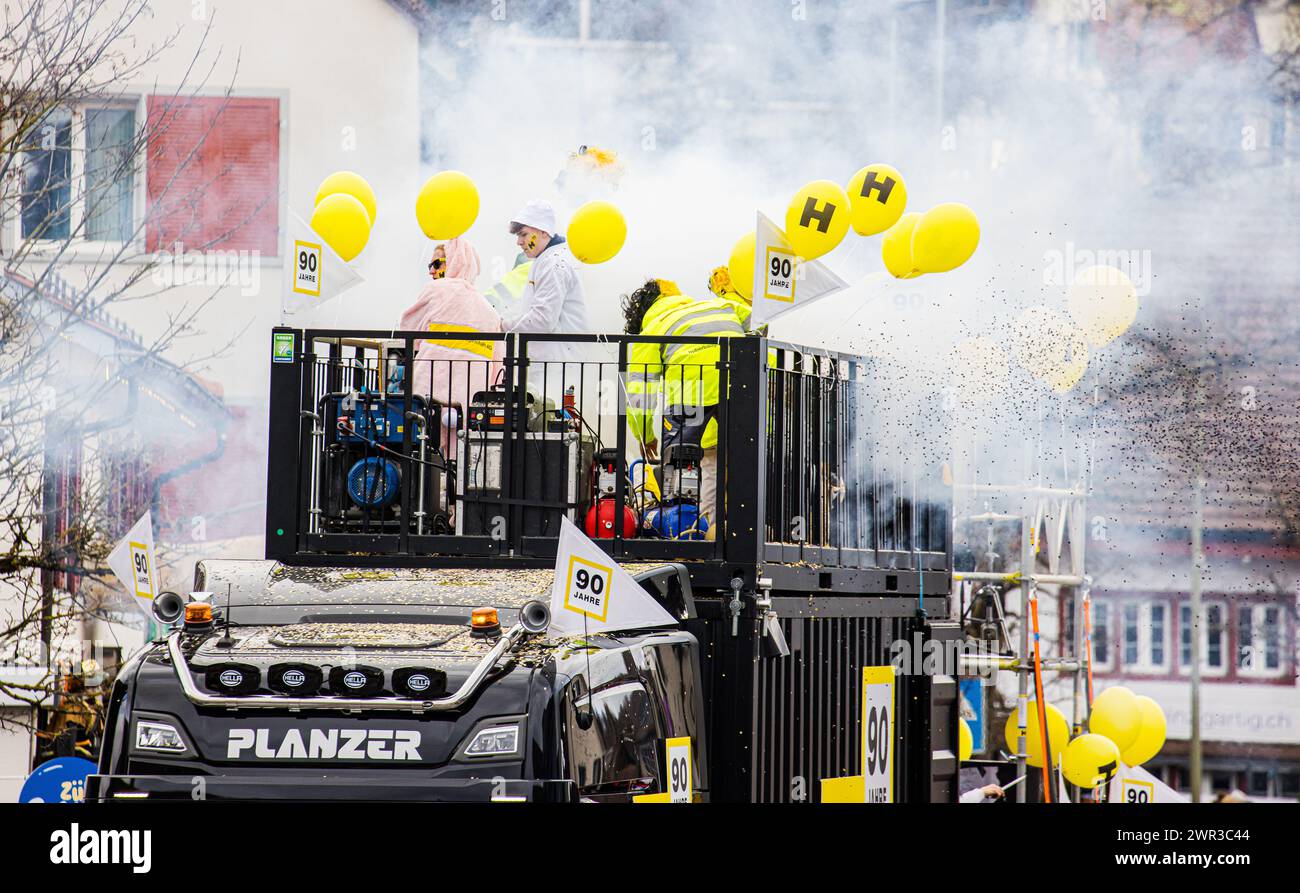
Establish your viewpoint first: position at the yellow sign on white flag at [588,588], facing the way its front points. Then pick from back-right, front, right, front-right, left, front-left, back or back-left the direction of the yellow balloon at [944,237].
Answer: back-left

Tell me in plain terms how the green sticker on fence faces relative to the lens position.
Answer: facing the viewer

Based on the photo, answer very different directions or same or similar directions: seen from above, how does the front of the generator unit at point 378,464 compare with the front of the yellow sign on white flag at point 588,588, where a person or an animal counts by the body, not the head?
same or similar directions

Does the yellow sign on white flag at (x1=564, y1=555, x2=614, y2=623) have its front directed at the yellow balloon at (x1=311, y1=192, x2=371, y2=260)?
no

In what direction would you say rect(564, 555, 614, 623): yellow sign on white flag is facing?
toward the camera

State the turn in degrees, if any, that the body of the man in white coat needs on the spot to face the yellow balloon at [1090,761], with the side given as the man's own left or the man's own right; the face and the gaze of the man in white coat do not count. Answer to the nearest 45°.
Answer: approximately 135° to the man's own right

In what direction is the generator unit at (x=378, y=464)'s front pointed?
toward the camera

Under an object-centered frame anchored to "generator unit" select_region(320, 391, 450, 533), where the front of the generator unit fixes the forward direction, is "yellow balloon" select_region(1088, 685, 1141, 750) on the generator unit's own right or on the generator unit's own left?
on the generator unit's own left

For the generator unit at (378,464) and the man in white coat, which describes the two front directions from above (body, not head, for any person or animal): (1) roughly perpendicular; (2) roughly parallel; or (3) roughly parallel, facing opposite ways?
roughly perpendicular

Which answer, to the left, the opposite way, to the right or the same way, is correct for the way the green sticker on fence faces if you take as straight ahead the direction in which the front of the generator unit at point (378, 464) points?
the same way

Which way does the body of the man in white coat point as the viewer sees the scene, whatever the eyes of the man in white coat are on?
to the viewer's left
